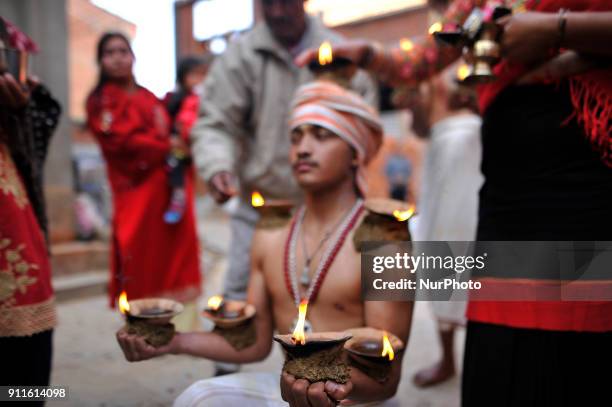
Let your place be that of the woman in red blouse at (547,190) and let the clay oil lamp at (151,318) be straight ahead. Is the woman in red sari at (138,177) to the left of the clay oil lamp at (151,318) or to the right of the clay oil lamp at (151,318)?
right

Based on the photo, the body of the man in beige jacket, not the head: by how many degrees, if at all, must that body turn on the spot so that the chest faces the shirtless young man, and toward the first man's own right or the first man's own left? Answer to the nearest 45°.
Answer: approximately 45° to the first man's own right

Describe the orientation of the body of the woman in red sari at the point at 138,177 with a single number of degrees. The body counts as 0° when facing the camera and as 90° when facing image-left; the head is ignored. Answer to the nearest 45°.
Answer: approximately 315°

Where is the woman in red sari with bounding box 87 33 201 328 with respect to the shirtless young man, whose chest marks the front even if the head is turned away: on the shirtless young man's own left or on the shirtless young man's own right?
on the shirtless young man's own right

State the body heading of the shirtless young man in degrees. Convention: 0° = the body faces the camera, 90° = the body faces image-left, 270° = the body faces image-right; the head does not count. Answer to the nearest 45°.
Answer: approximately 45°
